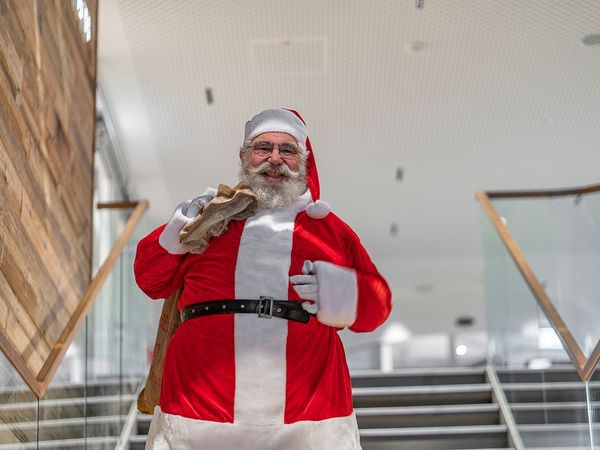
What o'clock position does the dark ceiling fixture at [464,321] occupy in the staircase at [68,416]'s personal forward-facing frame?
The dark ceiling fixture is roughly at 7 o'clock from the staircase.

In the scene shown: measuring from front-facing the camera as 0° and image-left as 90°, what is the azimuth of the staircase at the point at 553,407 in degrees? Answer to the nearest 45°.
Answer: approximately 0°

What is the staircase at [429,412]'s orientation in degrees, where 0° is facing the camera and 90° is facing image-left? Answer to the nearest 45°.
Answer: approximately 0°
